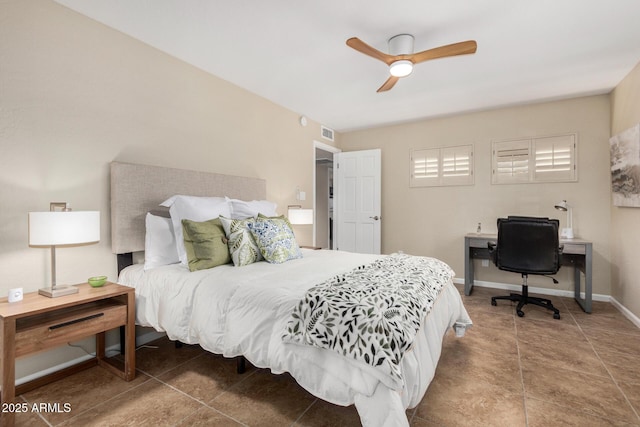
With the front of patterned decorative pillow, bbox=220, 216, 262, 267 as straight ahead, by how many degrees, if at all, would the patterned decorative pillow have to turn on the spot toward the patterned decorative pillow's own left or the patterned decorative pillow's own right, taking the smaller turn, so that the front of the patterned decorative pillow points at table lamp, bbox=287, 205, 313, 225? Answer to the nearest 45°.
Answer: approximately 90° to the patterned decorative pillow's own left

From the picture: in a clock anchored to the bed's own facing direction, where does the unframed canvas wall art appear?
The unframed canvas wall art is roughly at 10 o'clock from the bed.

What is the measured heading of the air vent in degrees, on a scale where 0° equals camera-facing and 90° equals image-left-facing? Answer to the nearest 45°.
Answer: approximately 315°

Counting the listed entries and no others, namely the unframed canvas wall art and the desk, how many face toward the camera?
1

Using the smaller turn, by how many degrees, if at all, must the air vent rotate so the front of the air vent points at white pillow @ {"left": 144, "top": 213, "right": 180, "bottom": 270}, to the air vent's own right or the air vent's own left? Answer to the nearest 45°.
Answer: approximately 90° to the air vent's own right

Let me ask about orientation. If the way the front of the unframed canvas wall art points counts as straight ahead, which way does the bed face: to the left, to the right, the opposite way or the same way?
the opposite way

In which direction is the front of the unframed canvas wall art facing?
to the viewer's left

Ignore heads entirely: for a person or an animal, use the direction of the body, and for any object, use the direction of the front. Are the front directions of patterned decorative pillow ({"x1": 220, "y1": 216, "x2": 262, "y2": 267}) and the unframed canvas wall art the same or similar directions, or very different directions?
very different directions

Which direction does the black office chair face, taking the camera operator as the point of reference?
facing away from the viewer
